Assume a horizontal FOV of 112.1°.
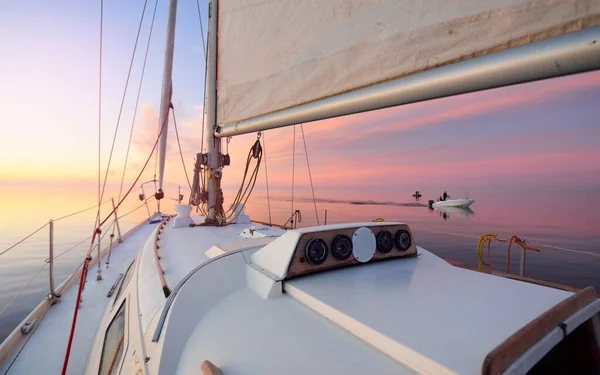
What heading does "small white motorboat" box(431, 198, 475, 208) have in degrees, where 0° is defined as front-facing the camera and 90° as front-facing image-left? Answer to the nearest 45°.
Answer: approximately 270°
